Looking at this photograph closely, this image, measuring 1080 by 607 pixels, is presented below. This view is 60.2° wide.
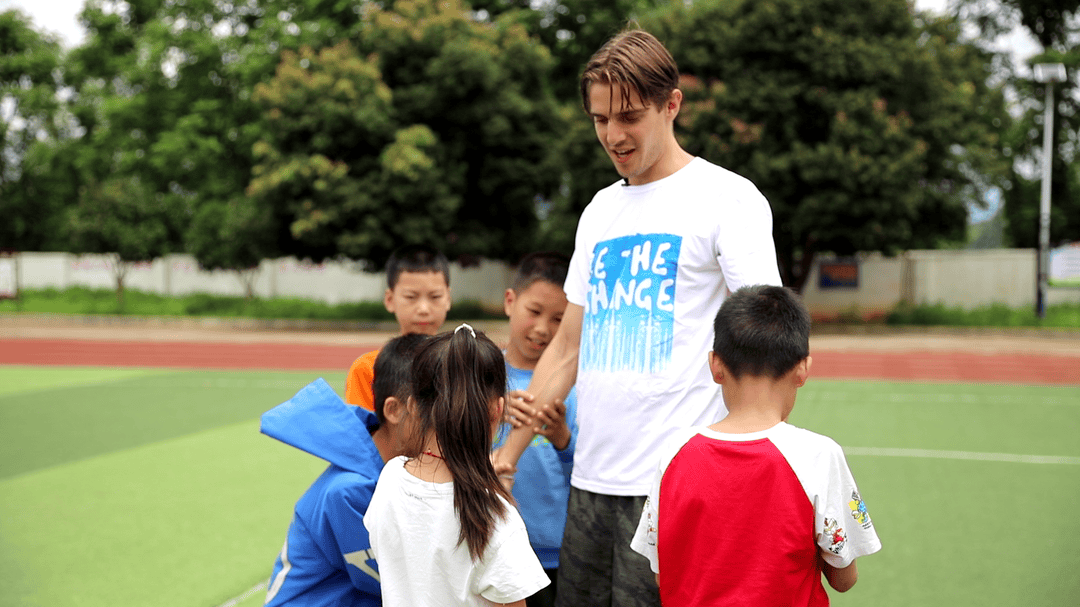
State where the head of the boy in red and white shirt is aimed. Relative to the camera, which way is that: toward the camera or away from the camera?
away from the camera

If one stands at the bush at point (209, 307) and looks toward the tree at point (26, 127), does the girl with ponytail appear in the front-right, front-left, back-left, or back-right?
back-left

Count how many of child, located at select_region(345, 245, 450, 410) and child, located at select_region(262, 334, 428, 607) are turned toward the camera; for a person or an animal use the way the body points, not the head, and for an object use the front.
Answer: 1

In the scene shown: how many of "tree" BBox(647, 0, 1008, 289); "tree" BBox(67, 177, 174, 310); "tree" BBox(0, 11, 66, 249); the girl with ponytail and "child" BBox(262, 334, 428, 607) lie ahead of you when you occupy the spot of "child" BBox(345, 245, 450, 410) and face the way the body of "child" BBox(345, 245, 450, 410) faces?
2

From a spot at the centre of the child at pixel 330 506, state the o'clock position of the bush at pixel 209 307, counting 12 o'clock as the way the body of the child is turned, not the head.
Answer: The bush is roughly at 10 o'clock from the child.

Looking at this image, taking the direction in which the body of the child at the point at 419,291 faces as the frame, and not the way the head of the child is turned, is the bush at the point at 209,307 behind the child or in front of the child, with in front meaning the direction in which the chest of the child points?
behind

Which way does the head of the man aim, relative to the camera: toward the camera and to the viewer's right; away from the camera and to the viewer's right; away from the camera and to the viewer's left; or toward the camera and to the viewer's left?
toward the camera and to the viewer's left

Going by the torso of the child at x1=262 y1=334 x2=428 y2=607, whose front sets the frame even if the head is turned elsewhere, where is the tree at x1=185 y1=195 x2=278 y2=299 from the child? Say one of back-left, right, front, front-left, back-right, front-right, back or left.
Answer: front-left

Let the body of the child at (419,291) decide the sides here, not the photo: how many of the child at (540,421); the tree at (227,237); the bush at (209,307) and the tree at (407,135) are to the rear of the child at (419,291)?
3

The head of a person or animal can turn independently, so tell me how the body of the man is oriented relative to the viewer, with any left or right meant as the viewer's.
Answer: facing the viewer and to the left of the viewer

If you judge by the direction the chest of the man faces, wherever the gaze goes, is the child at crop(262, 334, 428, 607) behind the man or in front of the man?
in front

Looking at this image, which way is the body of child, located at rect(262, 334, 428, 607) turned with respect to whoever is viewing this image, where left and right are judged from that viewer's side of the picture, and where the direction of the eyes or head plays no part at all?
facing away from the viewer and to the right of the viewer

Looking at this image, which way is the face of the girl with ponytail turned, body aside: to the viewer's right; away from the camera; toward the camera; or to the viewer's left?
away from the camera

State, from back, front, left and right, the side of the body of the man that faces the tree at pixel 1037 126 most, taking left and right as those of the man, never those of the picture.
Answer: back

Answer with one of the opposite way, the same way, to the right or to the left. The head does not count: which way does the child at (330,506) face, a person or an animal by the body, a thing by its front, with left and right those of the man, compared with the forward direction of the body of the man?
the opposite way
